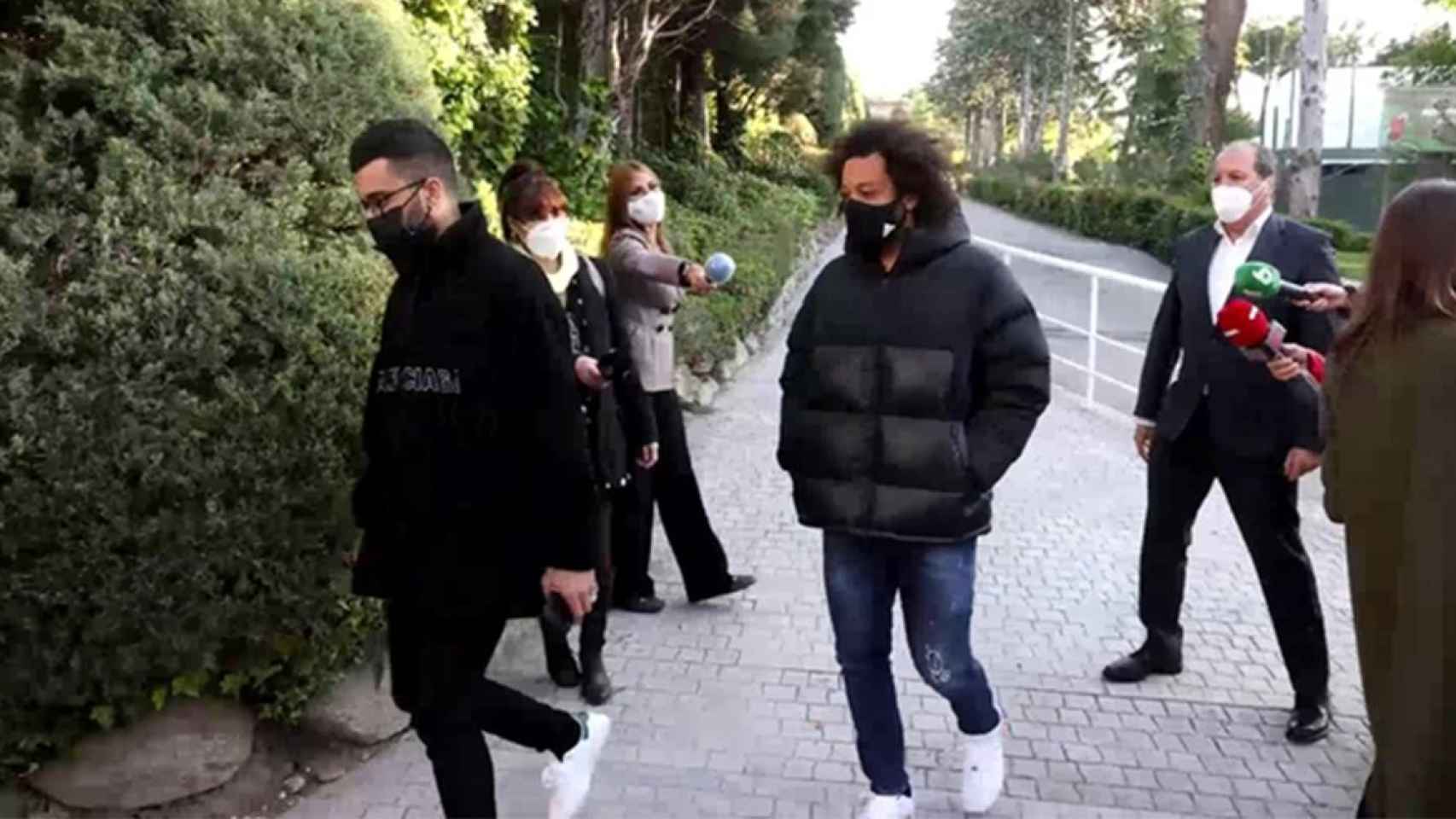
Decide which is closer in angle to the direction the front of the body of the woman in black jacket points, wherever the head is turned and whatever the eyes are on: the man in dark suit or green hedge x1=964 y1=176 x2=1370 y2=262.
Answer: the man in dark suit

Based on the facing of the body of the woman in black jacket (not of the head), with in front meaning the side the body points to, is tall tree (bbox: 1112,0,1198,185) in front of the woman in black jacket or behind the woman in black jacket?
behind

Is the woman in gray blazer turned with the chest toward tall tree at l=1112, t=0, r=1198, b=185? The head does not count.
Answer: no

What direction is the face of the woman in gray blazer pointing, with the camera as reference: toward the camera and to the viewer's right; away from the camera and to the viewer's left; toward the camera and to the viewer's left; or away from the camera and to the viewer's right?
toward the camera and to the viewer's right

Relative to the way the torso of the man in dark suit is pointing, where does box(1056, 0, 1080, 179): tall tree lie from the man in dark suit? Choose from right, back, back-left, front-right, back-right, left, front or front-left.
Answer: back-right

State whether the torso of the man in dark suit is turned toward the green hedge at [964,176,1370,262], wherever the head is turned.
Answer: no

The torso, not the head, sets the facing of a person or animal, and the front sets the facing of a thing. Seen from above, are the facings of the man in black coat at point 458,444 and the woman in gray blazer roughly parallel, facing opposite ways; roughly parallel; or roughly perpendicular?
roughly perpendicular

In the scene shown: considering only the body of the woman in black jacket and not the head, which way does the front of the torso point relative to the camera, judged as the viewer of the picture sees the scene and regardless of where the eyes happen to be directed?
toward the camera

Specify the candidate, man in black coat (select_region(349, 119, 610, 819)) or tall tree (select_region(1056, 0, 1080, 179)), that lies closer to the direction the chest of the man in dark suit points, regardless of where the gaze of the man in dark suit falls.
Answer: the man in black coat

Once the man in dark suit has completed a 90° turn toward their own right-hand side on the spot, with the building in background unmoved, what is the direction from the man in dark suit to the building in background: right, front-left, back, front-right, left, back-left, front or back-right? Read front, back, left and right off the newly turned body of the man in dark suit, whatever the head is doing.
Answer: front-right

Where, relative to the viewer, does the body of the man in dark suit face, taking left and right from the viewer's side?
facing the viewer and to the left of the viewer

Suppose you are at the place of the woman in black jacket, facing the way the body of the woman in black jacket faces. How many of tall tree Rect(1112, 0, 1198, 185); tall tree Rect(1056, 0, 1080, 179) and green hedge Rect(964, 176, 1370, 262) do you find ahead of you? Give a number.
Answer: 0

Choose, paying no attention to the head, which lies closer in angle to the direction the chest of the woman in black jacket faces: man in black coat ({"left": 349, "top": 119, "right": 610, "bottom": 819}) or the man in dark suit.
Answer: the man in black coat

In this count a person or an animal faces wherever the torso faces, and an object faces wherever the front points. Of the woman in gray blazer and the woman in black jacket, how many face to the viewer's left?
0

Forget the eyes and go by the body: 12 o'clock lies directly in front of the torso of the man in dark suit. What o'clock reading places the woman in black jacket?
The woman in black jacket is roughly at 1 o'clock from the man in dark suit.

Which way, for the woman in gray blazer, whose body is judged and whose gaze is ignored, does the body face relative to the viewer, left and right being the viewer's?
facing the viewer and to the right of the viewer

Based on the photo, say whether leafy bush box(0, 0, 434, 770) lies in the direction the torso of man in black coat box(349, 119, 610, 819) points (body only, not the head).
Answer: no

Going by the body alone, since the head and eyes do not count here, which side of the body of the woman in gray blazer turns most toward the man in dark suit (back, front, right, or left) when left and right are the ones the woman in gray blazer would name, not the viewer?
front
